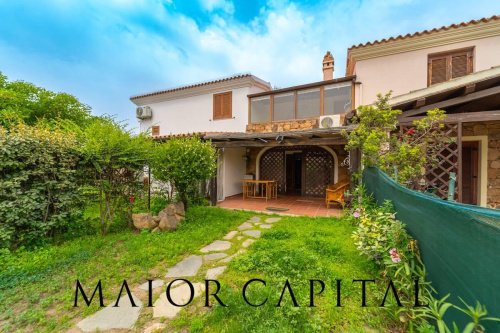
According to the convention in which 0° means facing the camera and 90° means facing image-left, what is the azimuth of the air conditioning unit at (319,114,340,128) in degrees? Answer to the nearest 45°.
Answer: approximately 0°

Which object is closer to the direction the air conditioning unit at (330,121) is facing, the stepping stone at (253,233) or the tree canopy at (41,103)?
the stepping stone

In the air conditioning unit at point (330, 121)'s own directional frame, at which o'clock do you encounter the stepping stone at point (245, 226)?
The stepping stone is roughly at 1 o'clock from the air conditioning unit.

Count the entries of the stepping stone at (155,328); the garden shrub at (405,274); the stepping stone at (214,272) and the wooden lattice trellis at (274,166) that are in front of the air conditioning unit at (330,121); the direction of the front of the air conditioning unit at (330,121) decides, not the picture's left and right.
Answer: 3

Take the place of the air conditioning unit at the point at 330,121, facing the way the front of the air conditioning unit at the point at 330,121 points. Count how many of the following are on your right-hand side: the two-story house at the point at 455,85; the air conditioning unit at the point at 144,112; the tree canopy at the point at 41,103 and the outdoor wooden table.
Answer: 3

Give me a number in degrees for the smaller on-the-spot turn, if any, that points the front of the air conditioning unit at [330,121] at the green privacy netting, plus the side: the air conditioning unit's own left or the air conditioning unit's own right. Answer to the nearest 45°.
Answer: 0° — it already faces it

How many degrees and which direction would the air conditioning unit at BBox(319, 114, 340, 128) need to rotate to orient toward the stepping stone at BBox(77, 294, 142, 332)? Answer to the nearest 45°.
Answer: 0° — it already faces it

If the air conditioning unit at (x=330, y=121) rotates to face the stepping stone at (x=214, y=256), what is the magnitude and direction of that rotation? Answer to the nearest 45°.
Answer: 0° — it already faces it

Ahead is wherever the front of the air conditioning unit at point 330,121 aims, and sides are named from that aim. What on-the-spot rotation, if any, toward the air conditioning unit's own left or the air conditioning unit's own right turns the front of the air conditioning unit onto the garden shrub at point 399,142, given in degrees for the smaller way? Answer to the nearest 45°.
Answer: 0° — it already faces it
